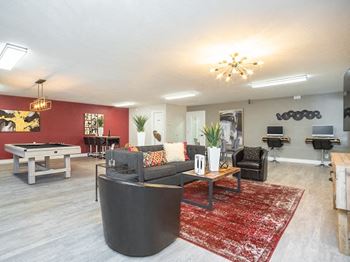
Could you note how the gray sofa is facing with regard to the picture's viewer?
facing the viewer and to the right of the viewer

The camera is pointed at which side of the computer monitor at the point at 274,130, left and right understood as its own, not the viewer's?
front

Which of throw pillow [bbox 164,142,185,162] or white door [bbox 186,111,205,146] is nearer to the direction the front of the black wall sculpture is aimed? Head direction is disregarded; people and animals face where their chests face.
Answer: the throw pillow

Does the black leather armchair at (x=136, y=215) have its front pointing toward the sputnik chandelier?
yes

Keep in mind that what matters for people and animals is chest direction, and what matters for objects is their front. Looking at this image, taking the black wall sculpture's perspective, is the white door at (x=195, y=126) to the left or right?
on its right

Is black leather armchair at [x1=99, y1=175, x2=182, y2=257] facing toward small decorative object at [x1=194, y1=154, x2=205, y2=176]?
yes

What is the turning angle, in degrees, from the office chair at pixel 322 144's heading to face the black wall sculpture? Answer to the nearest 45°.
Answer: approximately 45° to its left

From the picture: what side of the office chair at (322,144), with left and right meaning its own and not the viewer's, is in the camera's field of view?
back

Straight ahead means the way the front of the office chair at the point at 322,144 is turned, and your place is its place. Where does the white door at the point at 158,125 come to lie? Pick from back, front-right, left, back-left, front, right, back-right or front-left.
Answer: left

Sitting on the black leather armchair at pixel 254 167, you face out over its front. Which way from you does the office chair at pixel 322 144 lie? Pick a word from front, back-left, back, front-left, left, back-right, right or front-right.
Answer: back-left

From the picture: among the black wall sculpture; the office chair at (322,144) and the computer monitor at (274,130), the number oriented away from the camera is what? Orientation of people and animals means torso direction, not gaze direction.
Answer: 1

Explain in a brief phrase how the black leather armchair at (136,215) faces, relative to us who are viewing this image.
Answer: facing away from the viewer and to the right of the viewer

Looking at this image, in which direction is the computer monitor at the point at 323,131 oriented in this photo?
toward the camera

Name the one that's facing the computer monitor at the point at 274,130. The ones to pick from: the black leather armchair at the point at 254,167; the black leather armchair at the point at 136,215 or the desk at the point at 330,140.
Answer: the black leather armchair at the point at 136,215
